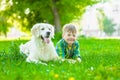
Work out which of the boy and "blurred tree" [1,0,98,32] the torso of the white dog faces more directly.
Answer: the boy

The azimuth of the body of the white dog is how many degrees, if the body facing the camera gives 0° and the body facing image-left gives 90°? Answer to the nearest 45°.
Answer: approximately 315°

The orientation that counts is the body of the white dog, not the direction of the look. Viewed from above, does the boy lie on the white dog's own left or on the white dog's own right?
on the white dog's own left

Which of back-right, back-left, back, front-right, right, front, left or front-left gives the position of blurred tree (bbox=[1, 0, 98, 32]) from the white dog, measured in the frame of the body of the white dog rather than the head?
back-left
